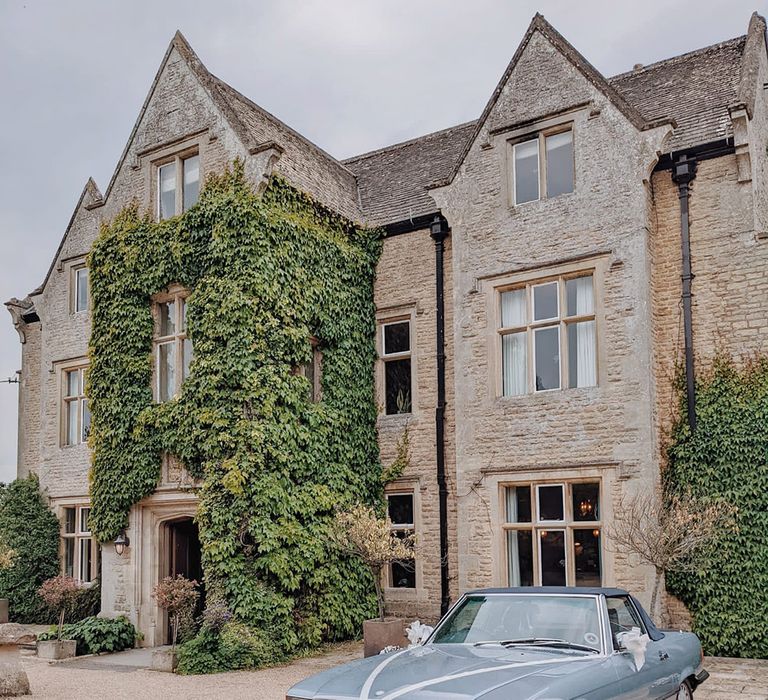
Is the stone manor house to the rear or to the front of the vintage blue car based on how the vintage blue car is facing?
to the rear

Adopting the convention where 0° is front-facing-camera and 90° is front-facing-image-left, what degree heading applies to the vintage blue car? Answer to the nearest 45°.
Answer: approximately 45°

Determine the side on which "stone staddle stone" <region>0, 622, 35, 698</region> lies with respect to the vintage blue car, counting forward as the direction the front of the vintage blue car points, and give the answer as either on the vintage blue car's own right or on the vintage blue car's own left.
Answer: on the vintage blue car's own right

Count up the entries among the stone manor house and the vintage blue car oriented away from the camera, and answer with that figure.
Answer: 0

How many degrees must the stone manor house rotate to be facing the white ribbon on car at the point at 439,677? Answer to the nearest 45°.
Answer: approximately 45° to its left

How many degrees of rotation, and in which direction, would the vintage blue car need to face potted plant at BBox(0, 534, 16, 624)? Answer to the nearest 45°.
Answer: approximately 90° to its right

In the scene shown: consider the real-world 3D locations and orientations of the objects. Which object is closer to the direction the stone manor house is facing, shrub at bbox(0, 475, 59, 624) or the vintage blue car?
the vintage blue car

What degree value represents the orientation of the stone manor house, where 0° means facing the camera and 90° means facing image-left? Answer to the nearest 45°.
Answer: approximately 45°

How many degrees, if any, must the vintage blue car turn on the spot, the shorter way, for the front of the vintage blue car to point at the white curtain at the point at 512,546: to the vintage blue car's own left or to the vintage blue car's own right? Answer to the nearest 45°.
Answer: approximately 135° to the vintage blue car's own right

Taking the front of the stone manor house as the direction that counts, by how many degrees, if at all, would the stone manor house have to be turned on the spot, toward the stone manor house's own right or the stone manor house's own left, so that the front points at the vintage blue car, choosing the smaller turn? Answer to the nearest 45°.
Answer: approximately 45° to the stone manor house's own left

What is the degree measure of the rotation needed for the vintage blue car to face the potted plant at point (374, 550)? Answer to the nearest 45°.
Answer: approximately 135° to its right
